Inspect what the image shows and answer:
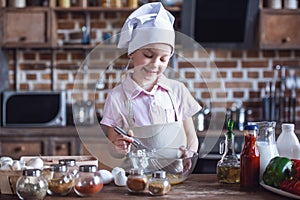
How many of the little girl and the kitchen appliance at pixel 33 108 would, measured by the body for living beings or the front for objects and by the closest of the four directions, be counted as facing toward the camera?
2

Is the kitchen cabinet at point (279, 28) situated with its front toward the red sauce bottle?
yes

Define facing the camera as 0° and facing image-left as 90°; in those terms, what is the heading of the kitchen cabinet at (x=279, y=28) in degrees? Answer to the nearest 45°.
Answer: approximately 0°

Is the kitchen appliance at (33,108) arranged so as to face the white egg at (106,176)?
yes

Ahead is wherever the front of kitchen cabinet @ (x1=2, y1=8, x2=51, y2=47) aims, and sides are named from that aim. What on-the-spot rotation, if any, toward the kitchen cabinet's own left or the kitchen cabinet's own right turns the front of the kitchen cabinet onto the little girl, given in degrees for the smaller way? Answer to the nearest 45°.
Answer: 0° — it already faces them

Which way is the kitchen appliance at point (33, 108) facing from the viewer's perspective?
toward the camera

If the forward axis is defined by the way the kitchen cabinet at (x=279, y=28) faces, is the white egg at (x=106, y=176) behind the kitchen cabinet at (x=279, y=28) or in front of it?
in front

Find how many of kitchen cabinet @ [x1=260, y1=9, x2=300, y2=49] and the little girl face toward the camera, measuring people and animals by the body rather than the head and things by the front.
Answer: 2

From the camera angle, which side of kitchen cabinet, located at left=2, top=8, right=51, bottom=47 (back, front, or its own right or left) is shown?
front

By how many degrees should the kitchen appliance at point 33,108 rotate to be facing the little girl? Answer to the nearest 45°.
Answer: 0° — it already faces them

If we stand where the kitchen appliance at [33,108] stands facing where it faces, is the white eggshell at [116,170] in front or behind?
in front

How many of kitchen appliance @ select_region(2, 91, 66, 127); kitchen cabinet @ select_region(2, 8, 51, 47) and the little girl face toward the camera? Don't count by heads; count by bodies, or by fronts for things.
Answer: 3

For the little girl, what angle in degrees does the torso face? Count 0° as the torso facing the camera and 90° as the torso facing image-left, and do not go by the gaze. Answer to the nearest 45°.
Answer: approximately 0°

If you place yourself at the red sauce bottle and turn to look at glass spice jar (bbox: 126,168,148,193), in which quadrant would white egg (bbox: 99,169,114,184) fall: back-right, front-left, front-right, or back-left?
front-right
